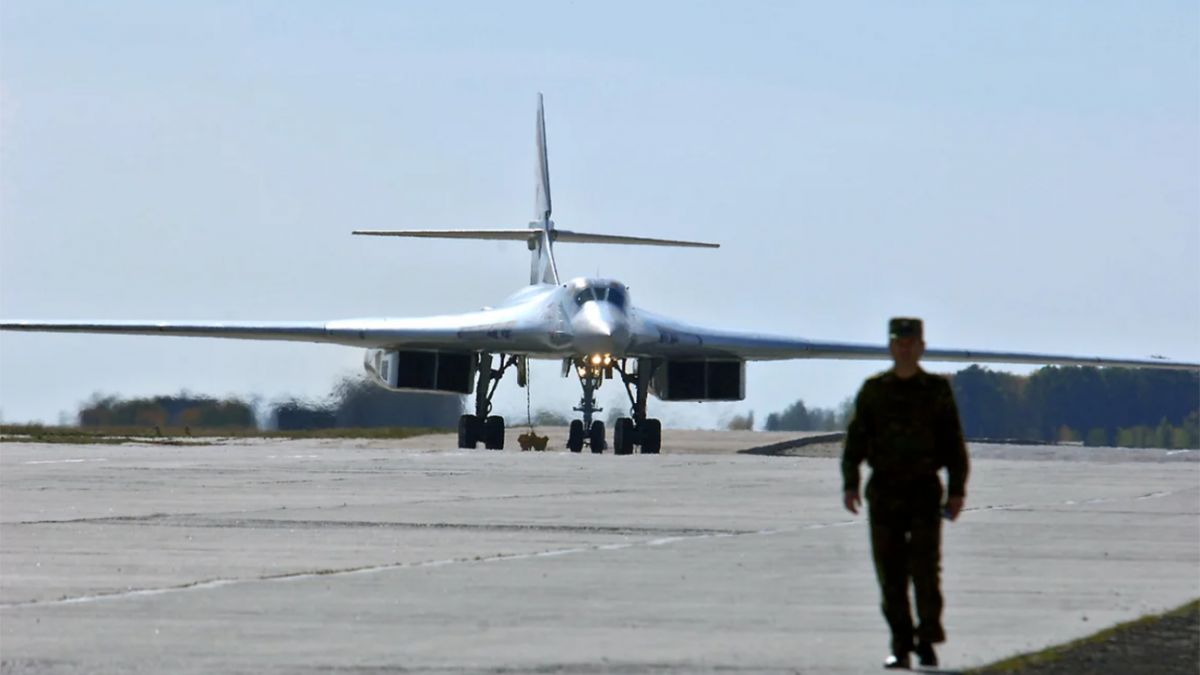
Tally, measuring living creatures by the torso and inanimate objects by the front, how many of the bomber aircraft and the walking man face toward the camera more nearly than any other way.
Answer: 2

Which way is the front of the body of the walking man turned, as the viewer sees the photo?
toward the camera

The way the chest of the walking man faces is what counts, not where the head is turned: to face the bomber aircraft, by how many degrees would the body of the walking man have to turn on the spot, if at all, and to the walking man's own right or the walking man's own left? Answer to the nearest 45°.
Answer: approximately 180°

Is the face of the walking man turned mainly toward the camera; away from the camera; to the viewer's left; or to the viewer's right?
toward the camera

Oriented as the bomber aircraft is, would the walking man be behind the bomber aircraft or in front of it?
in front

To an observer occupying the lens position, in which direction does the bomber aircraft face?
facing the viewer

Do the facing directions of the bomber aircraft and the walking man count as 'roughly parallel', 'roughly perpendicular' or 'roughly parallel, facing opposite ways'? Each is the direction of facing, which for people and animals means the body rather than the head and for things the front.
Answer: roughly parallel
